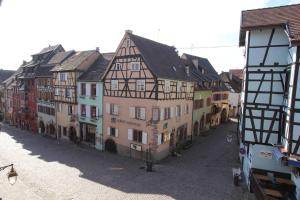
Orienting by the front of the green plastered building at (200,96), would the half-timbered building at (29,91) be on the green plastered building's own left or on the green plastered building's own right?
on the green plastered building's own right

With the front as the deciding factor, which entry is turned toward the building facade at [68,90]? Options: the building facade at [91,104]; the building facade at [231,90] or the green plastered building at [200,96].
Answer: the building facade at [231,90]

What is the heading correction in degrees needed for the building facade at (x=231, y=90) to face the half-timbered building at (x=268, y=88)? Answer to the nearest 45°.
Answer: approximately 45° to its left

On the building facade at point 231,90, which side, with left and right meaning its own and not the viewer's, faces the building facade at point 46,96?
front

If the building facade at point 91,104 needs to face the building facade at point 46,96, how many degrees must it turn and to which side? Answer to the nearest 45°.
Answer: approximately 90° to its right

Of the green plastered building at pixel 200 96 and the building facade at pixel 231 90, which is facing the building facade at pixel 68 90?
the building facade at pixel 231 90

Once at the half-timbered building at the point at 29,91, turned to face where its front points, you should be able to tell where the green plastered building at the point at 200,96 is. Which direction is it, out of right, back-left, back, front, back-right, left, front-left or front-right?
left
